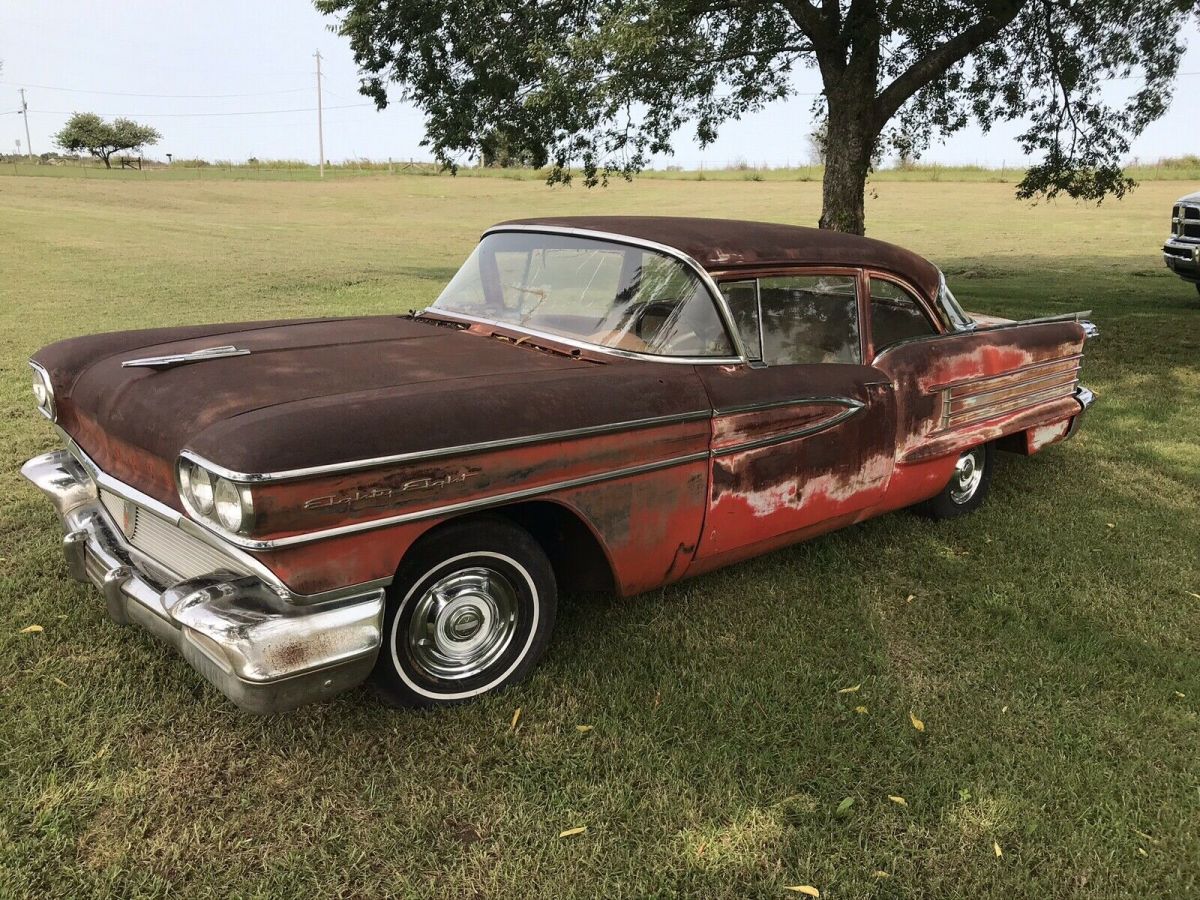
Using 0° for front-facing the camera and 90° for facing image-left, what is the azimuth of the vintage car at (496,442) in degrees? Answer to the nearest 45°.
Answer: approximately 45°

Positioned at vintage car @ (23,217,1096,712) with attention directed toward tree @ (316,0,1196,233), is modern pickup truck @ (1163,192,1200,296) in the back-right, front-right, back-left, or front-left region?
front-right

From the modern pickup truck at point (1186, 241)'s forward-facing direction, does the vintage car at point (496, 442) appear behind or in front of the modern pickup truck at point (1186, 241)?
in front

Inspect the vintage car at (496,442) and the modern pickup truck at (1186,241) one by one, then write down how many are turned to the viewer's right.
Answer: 0

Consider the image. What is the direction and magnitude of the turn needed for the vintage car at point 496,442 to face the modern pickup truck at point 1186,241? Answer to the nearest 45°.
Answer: approximately 180°

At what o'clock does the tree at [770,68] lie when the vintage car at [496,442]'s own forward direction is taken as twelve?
The tree is roughly at 5 o'clock from the vintage car.

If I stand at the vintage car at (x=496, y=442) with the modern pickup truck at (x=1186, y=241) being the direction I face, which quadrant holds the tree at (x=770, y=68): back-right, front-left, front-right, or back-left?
front-left
